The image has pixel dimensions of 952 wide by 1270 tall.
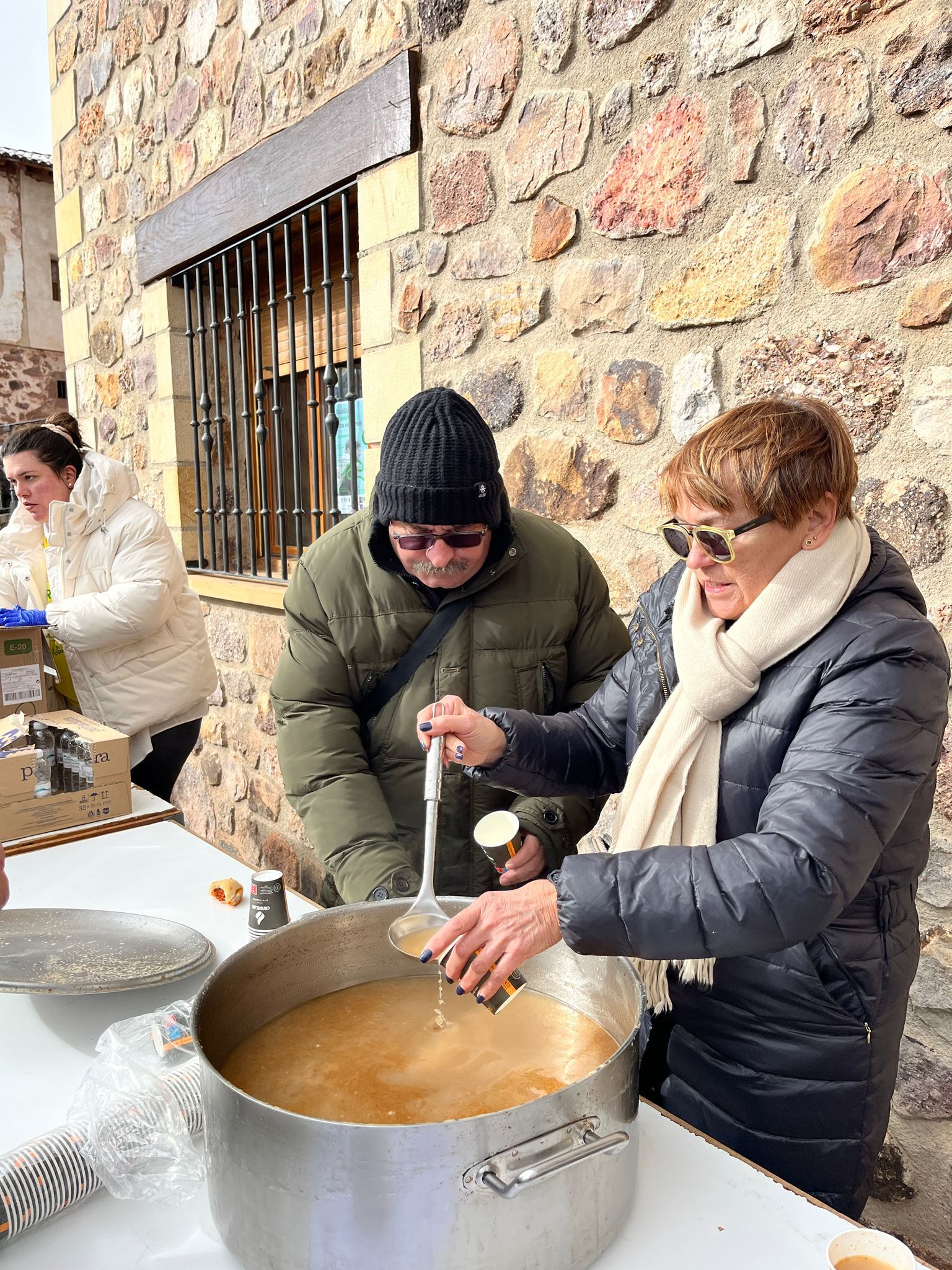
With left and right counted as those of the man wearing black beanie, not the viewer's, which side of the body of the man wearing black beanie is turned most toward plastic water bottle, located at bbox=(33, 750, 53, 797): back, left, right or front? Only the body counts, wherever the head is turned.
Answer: right

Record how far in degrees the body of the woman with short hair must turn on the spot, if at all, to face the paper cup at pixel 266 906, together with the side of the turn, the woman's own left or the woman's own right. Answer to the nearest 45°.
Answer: approximately 45° to the woman's own right

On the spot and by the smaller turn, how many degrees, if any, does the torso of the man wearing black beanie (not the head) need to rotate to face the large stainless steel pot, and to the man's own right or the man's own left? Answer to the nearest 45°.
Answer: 0° — they already face it

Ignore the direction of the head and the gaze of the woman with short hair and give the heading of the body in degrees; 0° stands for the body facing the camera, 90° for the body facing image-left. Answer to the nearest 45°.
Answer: approximately 45°

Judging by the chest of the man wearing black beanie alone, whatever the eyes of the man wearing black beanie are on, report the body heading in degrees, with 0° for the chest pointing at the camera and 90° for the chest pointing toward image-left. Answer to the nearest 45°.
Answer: approximately 0°

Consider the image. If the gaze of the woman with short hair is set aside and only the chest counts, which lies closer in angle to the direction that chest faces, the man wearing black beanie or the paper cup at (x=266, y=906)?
the paper cup
